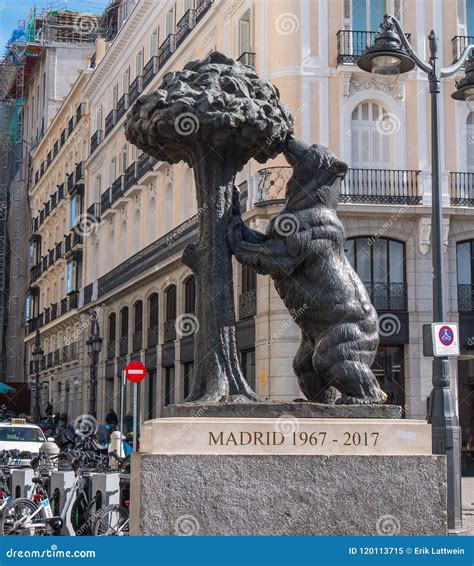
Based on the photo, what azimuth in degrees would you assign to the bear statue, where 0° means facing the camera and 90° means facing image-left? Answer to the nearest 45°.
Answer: approximately 90°

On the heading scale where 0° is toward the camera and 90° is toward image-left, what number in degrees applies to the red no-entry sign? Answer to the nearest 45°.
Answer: approximately 0°

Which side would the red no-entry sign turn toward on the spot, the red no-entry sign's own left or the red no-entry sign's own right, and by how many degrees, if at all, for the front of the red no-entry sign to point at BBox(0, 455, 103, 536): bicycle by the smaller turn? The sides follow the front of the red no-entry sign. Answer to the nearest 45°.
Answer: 0° — it already faces it

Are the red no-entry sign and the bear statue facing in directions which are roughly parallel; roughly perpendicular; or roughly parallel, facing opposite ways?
roughly perpendicular

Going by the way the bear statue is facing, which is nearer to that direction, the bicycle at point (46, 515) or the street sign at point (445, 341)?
the bicycle

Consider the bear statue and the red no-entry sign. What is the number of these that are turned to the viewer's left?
1
